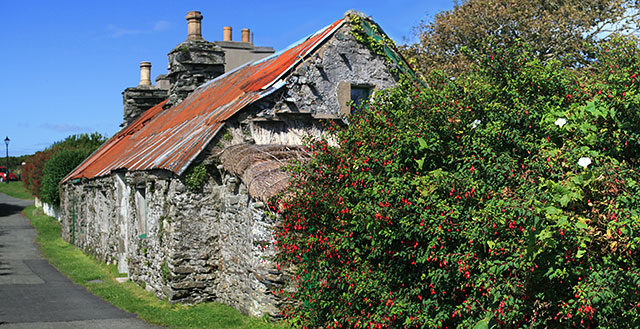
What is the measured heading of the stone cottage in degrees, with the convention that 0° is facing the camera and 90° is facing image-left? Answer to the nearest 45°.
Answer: approximately 45°

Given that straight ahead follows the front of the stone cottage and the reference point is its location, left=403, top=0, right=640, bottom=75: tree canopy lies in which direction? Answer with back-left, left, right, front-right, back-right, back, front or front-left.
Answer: back

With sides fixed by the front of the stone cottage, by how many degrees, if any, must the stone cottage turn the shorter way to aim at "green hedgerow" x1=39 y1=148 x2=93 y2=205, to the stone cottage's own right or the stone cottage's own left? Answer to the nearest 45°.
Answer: approximately 90° to the stone cottage's own right

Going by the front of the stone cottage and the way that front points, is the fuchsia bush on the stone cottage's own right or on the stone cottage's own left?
on the stone cottage's own left
